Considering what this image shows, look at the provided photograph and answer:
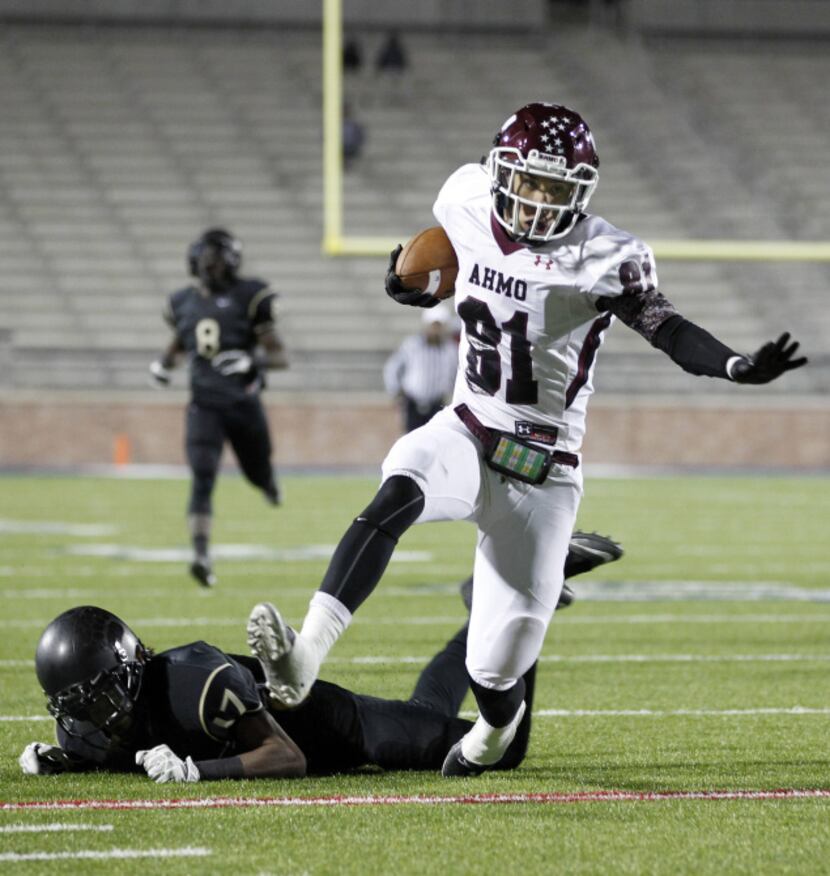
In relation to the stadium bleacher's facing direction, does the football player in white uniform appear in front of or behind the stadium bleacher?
in front

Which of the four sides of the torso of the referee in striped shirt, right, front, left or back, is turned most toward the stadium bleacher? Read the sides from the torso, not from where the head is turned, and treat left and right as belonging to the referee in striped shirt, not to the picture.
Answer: back

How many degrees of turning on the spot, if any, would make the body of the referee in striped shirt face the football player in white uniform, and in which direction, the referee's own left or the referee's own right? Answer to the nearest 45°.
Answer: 0° — they already face them

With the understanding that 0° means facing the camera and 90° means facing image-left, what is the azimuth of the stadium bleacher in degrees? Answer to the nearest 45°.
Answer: approximately 0°

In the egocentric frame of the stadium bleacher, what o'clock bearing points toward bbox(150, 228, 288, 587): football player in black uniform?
The football player in black uniform is roughly at 12 o'clock from the stadium bleacher.

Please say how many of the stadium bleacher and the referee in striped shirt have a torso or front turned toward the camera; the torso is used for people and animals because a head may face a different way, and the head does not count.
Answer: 2

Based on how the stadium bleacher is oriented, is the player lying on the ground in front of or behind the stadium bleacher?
in front

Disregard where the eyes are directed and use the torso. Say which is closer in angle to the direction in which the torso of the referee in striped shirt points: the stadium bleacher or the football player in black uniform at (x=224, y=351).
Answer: the football player in black uniform

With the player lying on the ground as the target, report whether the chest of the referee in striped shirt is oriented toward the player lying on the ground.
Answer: yes

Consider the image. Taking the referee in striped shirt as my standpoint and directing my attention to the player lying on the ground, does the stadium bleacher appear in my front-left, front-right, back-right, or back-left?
back-right

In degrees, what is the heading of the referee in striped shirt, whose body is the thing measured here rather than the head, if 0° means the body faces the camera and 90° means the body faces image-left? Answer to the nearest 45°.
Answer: approximately 0°
